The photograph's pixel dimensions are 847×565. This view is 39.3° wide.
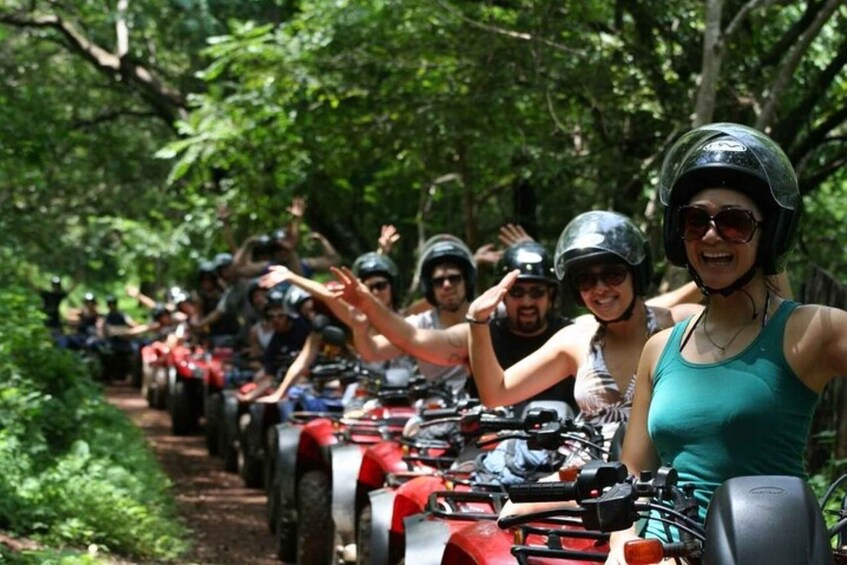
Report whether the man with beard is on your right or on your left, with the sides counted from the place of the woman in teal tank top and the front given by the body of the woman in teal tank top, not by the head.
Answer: on your right

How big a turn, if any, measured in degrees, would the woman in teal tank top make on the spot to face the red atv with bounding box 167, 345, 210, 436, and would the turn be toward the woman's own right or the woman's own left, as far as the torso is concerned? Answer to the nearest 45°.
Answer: approximately 90° to the woman's own right

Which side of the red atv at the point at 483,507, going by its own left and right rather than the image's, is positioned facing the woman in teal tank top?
left

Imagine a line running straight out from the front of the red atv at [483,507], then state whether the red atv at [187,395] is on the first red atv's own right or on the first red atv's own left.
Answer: on the first red atv's own right

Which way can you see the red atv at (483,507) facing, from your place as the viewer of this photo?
facing the viewer and to the left of the viewer

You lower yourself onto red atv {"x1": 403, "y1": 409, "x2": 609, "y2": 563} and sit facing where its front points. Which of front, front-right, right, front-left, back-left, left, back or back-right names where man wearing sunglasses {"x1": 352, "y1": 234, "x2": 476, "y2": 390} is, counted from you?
back-right

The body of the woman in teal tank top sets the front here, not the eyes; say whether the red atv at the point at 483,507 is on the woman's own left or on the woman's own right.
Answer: on the woman's own right
